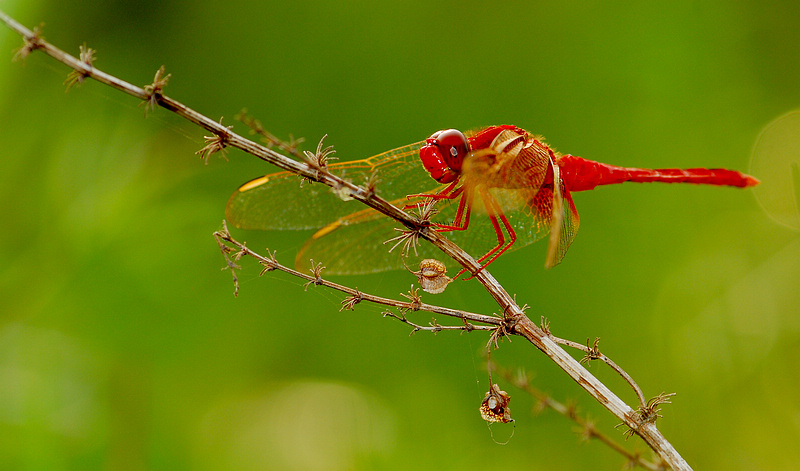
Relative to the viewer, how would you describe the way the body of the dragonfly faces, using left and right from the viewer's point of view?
facing to the left of the viewer
